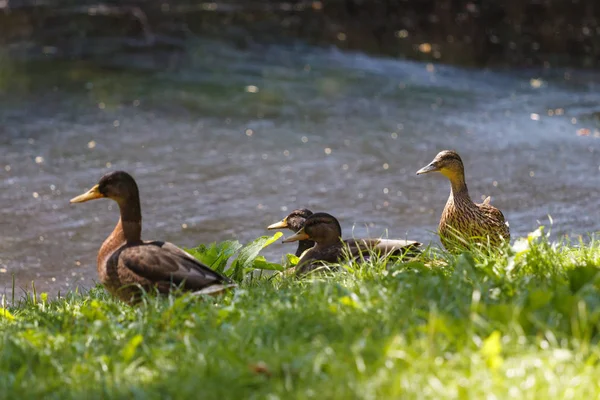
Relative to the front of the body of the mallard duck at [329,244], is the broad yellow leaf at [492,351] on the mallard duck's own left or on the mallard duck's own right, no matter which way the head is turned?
on the mallard duck's own left

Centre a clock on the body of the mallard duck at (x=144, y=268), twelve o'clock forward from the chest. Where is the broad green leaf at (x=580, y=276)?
The broad green leaf is roughly at 7 o'clock from the mallard duck.

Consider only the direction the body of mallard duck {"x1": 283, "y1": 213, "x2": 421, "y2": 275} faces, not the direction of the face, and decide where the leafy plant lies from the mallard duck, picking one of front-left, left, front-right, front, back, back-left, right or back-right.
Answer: front

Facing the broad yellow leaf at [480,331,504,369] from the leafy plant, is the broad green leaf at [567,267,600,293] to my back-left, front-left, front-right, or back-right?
front-left

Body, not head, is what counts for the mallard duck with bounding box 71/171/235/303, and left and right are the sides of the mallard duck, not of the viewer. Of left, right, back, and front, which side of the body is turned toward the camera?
left

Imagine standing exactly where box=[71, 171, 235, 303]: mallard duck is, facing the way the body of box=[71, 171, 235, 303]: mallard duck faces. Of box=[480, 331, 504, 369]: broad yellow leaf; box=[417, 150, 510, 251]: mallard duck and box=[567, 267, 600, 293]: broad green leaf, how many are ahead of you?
0

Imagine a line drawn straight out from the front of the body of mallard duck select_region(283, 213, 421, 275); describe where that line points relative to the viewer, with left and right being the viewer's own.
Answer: facing to the left of the viewer

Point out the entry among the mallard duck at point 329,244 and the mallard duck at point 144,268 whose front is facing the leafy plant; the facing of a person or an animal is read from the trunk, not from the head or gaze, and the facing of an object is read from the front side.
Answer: the mallard duck at point 329,244

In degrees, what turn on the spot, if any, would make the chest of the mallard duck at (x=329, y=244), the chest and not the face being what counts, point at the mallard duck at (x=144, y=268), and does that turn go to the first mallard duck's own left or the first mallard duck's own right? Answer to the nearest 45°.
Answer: approximately 45° to the first mallard duck's own left

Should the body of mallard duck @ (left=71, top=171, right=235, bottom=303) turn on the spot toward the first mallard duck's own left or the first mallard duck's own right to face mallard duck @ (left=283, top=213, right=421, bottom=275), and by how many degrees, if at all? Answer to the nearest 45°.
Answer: approximately 135° to the first mallard duck's own right

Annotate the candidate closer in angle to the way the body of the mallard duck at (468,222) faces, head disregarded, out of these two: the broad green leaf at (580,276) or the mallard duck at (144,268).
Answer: the mallard duck

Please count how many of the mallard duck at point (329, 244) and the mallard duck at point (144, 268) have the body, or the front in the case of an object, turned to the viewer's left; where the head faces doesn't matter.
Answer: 2

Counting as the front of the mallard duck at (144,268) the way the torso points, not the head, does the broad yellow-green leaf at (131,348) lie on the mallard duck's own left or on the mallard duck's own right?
on the mallard duck's own left

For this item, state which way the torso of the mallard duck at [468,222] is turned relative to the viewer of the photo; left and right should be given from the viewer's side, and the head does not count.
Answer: facing the viewer and to the left of the viewer

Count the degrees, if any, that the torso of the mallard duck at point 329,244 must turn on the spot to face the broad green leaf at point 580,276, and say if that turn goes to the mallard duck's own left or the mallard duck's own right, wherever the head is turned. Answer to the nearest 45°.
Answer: approximately 135° to the mallard duck's own left

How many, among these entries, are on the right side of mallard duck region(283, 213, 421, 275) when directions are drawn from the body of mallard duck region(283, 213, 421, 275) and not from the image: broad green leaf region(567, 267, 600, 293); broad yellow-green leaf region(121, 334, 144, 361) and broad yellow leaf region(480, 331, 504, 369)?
0

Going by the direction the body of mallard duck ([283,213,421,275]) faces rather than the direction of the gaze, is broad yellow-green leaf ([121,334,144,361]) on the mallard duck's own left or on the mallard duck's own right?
on the mallard duck's own left
